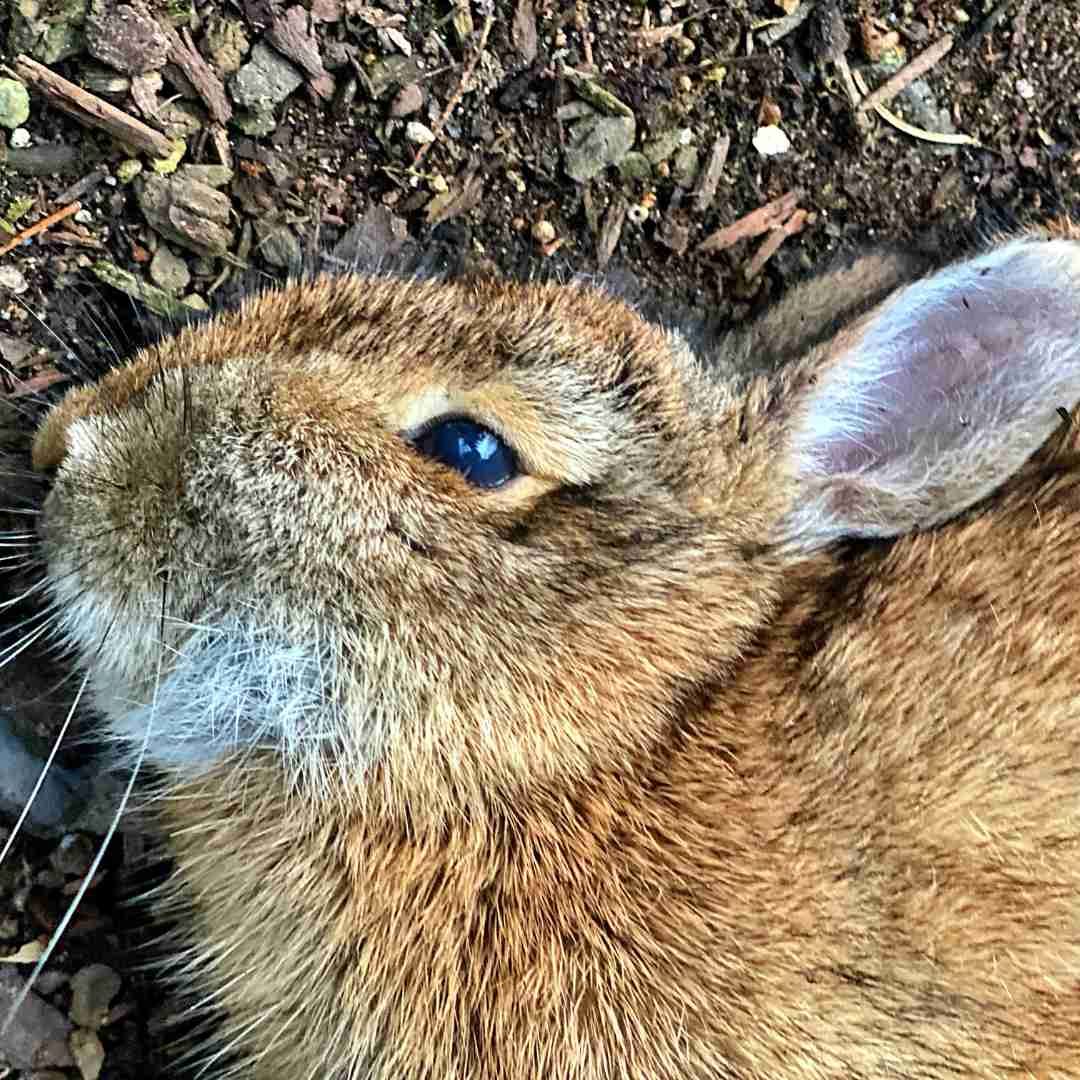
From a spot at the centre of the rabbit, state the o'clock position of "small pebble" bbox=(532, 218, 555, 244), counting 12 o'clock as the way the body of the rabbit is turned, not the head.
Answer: The small pebble is roughly at 2 o'clock from the rabbit.

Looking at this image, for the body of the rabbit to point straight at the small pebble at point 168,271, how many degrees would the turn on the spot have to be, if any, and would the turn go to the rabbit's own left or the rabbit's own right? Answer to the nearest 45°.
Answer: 0° — it already faces it

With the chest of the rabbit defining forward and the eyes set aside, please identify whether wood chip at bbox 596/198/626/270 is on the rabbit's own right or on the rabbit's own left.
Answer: on the rabbit's own right

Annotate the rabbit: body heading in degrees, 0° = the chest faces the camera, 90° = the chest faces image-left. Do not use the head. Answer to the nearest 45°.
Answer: approximately 90°

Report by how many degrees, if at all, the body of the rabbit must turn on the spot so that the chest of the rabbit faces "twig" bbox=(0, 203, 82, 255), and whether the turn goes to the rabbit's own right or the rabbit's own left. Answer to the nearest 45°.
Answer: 0° — it already faces it

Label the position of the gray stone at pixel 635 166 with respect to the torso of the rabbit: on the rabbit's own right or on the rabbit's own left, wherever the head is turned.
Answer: on the rabbit's own right

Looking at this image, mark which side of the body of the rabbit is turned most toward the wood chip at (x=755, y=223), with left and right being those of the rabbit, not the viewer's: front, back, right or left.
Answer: right

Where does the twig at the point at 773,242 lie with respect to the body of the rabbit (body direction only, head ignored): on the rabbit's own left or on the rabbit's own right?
on the rabbit's own right

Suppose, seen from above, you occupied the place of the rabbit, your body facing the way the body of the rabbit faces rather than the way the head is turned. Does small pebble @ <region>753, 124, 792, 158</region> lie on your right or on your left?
on your right

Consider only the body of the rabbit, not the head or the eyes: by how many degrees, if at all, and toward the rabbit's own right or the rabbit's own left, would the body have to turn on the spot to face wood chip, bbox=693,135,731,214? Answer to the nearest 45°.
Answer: approximately 45° to the rabbit's own right

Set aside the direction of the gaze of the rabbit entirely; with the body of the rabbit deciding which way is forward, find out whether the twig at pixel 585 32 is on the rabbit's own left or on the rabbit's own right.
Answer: on the rabbit's own right

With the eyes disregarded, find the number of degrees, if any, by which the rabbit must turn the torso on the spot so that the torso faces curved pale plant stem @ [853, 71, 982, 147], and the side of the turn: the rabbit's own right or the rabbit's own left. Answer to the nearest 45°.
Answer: approximately 90° to the rabbit's own right
